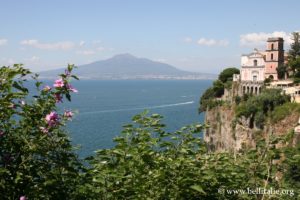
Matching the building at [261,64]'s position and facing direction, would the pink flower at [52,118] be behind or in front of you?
in front

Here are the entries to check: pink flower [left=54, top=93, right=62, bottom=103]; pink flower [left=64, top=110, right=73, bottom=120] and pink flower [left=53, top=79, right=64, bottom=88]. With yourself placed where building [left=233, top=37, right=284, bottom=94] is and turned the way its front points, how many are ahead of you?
3

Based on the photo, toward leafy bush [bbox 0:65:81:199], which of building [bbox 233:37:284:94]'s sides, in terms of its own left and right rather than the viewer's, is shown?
front

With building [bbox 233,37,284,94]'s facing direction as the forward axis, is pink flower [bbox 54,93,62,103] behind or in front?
in front

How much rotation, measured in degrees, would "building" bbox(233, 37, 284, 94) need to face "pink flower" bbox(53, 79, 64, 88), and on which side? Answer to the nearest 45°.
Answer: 0° — it already faces it

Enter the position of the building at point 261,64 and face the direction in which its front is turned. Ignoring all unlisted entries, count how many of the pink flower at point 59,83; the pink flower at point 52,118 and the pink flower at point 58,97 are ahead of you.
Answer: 3

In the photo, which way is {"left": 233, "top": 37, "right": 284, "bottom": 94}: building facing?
toward the camera
